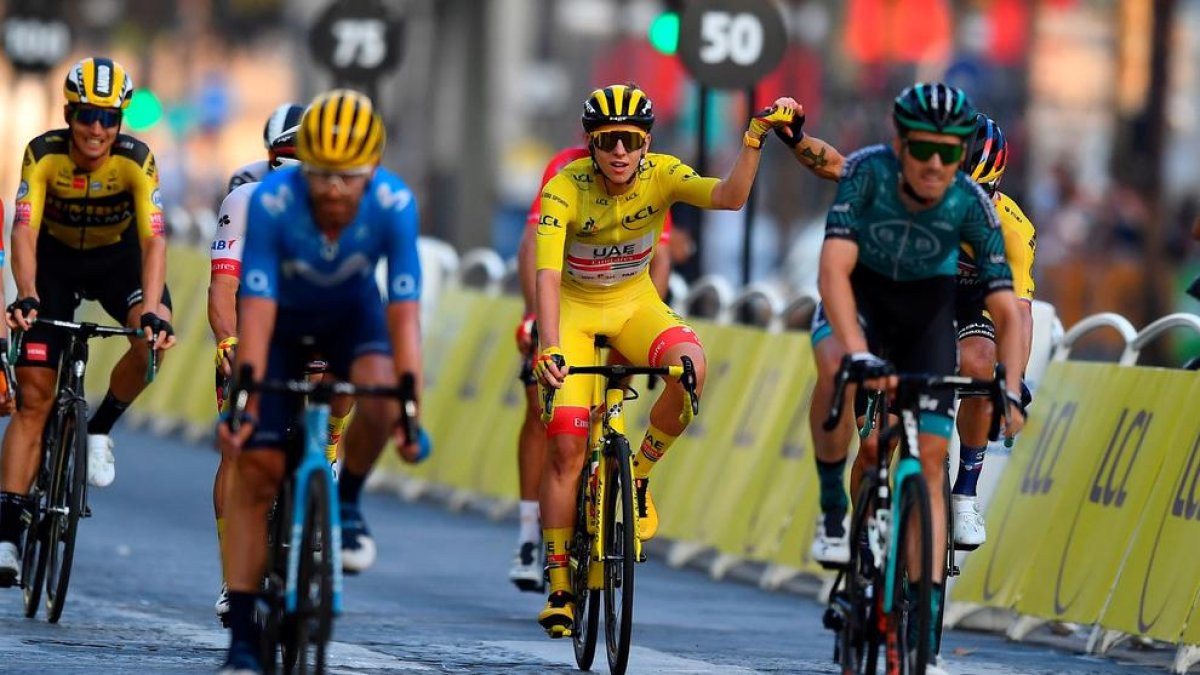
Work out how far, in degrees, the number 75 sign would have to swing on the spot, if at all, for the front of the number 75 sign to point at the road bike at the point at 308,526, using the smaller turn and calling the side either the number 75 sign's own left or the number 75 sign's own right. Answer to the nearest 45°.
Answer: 0° — it already faces it

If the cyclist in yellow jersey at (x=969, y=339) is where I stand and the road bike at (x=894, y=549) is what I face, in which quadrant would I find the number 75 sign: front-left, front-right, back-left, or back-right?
back-right

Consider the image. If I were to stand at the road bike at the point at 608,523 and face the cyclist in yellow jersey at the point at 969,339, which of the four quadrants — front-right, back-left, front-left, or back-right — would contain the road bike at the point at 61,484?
back-left

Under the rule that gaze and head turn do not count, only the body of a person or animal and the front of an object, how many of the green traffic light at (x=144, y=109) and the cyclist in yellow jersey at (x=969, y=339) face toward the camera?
2

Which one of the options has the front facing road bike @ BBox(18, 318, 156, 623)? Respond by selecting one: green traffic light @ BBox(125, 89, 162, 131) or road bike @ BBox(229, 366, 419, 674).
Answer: the green traffic light

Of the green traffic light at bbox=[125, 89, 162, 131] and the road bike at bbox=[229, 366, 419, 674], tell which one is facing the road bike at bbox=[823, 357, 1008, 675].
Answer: the green traffic light

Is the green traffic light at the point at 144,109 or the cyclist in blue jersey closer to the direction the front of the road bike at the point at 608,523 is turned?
the cyclist in blue jersey

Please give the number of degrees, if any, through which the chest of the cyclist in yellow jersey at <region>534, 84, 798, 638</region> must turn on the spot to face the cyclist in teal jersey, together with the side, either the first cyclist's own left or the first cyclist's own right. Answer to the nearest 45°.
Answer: approximately 45° to the first cyclist's own left

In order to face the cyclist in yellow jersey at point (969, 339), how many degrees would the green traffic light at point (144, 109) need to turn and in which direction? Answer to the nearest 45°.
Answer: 0° — it already faces them
